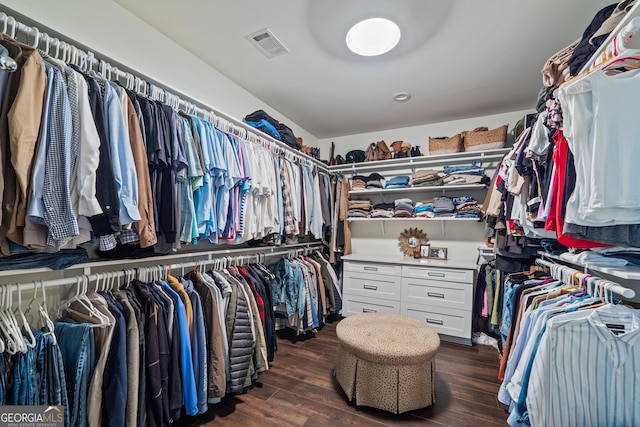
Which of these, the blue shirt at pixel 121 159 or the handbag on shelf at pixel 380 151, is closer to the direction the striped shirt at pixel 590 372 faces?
the blue shirt

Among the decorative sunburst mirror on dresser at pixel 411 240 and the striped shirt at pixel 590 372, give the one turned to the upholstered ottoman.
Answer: the decorative sunburst mirror on dresser

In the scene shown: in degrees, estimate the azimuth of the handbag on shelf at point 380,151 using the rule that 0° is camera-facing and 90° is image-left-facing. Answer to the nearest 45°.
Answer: approximately 0°

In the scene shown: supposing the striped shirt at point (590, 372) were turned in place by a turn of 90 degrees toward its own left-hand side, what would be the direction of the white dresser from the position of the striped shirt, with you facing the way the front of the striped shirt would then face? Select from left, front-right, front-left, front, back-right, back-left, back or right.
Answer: back-left

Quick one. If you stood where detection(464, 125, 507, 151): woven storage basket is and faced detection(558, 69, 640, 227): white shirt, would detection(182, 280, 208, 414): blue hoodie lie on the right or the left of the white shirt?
right

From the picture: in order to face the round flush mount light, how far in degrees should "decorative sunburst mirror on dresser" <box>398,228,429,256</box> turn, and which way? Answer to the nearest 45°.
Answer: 0° — it already faces it

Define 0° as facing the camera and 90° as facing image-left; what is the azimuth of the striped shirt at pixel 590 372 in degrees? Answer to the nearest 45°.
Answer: approximately 0°
